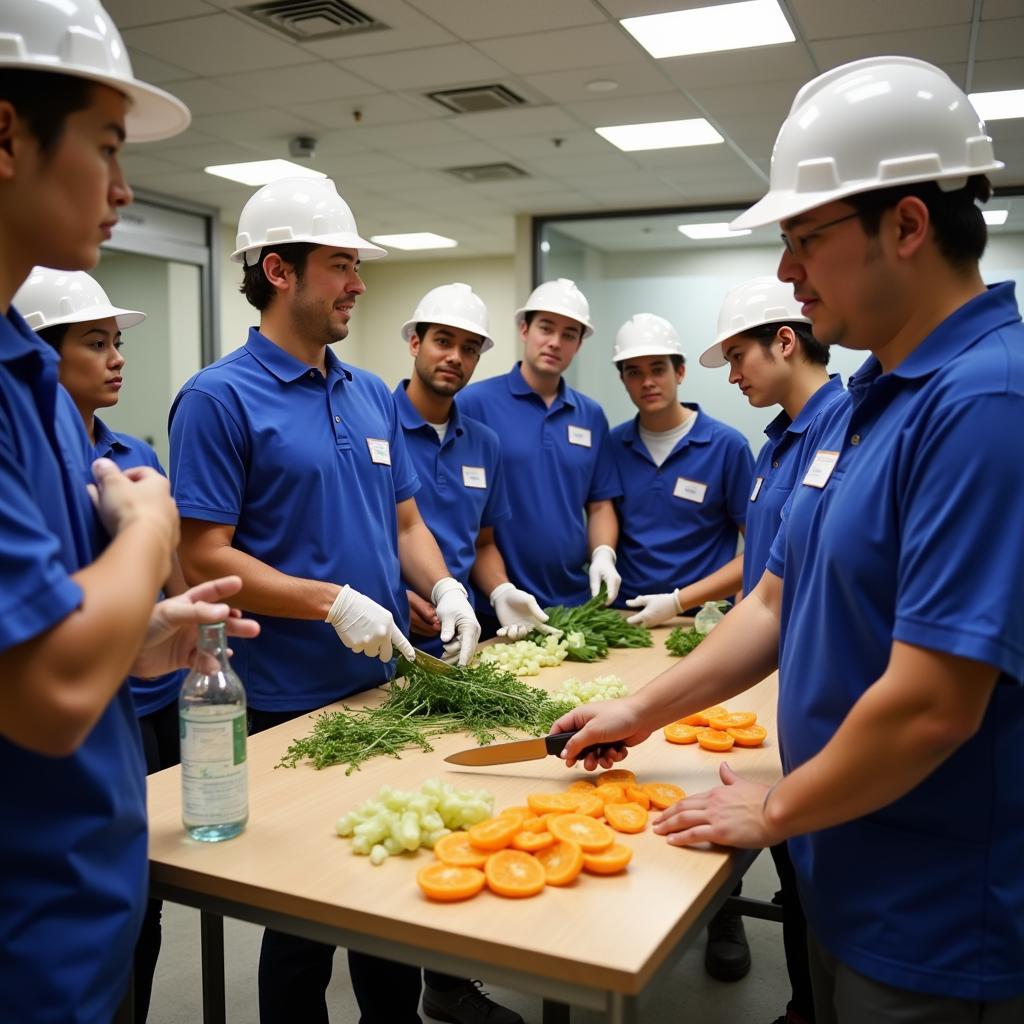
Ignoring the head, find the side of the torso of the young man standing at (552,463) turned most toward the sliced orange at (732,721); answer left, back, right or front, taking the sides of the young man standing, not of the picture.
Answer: front

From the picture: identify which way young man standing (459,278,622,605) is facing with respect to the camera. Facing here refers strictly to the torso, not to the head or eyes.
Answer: toward the camera

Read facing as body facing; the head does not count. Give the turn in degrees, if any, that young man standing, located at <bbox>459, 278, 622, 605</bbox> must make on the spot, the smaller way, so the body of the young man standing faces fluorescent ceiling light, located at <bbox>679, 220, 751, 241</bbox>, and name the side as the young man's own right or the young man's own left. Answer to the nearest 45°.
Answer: approximately 180°

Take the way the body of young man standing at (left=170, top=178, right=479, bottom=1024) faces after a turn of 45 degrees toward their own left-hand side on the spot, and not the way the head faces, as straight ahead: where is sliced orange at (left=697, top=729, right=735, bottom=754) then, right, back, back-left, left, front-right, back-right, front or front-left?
front-right

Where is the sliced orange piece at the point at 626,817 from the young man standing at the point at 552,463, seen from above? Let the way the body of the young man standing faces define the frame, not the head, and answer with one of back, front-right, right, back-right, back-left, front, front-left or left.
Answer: front

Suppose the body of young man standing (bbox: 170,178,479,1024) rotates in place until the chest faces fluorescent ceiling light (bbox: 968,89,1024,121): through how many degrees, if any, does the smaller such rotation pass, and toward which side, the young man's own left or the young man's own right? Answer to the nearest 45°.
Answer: approximately 90° to the young man's own left

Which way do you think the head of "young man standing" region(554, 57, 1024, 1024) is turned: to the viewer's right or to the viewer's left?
to the viewer's left

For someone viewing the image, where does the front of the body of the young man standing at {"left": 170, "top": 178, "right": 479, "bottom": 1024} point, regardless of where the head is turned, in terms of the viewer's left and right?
facing the viewer and to the right of the viewer

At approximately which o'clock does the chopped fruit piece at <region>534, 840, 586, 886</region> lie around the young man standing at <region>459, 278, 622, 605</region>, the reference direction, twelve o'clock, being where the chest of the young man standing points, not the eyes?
The chopped fruit piece is roughly at 12 o'clock from the young man standing.

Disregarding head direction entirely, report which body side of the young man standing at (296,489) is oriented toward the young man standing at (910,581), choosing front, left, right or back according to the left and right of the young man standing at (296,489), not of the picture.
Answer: front

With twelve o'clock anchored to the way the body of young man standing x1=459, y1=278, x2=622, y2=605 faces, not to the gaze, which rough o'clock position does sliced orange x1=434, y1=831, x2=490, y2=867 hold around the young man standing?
The sliced orange is roughly at 12 o'clock from the young man standing.

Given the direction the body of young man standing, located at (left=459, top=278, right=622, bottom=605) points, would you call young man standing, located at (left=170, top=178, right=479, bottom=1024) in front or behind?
in front

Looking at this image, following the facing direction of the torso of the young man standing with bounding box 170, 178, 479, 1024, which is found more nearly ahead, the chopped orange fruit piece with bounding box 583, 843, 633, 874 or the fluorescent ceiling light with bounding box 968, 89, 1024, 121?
the chopped orange fruit piece

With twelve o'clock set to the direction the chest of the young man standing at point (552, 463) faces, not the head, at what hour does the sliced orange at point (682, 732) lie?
The sliced orange is roughly at 12 o'clock from the young man standing.

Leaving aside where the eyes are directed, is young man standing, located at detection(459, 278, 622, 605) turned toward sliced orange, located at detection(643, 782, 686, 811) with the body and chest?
yes

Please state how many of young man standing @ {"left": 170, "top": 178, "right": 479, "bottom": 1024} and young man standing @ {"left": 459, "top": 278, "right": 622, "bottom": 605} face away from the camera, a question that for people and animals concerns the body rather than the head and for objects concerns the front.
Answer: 0

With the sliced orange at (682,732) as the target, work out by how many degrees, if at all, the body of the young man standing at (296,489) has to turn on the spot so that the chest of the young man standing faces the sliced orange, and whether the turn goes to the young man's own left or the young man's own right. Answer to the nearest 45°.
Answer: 0° — they already face it

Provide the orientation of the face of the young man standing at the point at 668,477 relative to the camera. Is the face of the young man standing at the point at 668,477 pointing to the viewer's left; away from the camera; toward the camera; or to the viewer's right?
toward the camera
